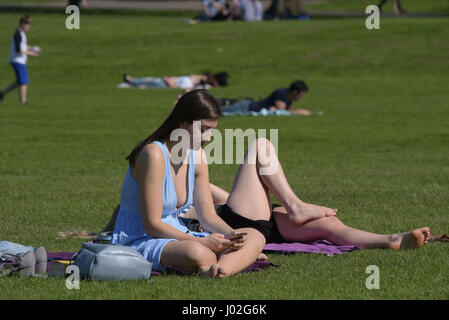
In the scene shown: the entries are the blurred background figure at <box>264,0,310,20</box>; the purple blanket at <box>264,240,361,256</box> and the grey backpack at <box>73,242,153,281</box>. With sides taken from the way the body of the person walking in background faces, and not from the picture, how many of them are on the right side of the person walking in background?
2

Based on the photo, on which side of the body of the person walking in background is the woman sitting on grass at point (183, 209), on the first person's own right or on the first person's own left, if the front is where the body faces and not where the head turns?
on the first person's own right

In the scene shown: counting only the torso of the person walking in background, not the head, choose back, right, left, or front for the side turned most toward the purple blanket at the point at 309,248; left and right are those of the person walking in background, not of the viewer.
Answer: right

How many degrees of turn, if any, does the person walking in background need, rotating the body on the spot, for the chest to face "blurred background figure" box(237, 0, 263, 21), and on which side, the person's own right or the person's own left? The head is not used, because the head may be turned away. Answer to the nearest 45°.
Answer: approximately 45° to the person's own left

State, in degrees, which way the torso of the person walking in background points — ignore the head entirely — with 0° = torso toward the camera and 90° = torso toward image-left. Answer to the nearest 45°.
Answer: approximately 270°

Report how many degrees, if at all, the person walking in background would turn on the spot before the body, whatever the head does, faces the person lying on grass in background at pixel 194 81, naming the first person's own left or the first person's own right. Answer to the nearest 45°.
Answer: approximately 45° to the first person's own left

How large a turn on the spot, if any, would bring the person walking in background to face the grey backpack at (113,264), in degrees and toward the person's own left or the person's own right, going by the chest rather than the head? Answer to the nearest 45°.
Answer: approximately 90° to the person's own right
